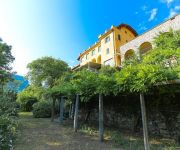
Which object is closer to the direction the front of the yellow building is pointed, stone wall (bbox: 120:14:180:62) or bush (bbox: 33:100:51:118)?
the bush

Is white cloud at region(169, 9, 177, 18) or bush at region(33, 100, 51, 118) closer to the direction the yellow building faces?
the bush

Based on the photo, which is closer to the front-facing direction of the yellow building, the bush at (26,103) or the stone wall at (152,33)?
the bush

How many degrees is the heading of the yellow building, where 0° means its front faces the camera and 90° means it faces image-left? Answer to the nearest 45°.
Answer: approximately 45°

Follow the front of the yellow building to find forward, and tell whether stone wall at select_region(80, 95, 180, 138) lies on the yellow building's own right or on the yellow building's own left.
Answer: on the yellow building's own left

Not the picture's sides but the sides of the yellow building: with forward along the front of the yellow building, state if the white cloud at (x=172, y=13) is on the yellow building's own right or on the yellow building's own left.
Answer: on the yellow building's own left

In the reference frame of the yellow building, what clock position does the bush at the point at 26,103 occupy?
The bush is roughly at 1 o'clock from the yellow building.

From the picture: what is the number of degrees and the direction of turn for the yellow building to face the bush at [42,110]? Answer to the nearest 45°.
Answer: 0° — it already faces it

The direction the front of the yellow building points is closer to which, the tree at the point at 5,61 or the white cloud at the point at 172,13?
the tree
